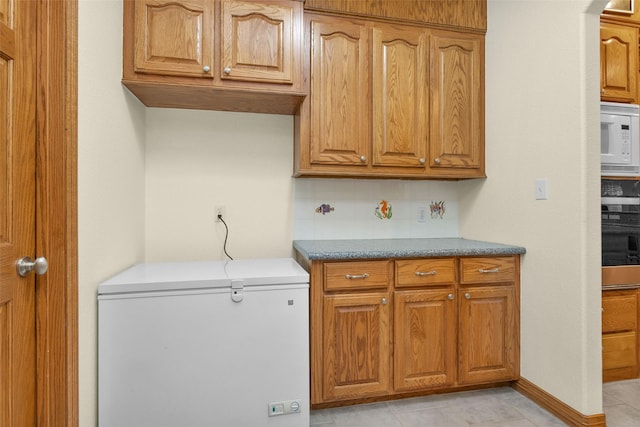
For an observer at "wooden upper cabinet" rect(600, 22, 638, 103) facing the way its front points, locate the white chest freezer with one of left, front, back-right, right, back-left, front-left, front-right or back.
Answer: right

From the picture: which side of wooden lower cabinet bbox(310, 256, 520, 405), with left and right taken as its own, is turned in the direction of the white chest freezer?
right

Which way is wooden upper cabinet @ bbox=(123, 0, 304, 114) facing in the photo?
toward the camera

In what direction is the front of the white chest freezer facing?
toward the camera

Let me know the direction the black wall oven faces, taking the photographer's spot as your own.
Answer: facing the viewer and to the right of the viewer

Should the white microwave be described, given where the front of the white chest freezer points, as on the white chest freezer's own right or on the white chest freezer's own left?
on the white chest freezer's own left

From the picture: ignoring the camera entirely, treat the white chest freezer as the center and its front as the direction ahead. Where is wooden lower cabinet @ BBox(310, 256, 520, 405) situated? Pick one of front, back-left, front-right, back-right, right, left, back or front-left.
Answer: left

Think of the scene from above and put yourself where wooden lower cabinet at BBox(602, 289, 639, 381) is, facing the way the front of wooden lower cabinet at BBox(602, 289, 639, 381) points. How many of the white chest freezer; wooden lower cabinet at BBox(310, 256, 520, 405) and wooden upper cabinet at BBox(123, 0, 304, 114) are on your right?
3

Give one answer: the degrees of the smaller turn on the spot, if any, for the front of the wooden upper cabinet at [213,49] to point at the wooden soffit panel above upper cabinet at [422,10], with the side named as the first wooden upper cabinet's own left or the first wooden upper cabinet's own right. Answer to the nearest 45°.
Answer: approximately 90° to the first wooden upper cabinet's own left

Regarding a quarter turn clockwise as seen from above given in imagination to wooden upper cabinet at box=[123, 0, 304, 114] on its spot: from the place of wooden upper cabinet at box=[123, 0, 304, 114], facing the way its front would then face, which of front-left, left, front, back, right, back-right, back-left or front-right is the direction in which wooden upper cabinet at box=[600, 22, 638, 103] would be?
back

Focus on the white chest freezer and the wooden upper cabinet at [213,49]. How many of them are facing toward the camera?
2
